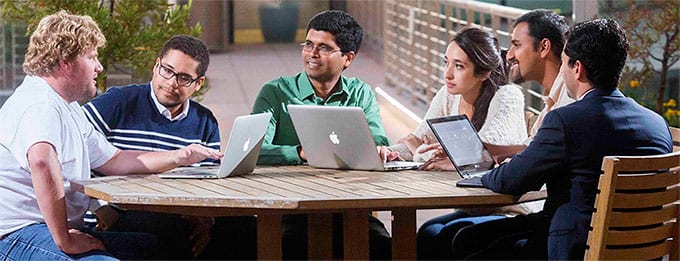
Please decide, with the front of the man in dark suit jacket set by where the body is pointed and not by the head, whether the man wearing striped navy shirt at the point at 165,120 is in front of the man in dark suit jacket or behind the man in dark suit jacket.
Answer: in front

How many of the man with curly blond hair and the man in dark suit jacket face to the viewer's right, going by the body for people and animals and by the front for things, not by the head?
1

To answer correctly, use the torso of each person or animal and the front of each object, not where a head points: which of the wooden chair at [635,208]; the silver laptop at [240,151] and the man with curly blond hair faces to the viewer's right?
the man with curly blond hair

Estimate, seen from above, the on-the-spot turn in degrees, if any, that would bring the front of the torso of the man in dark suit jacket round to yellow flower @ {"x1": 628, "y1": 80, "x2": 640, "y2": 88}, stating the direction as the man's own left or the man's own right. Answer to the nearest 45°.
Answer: approximately 45° to the man's own right

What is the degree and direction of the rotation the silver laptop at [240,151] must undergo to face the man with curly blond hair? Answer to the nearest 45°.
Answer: approximately 45° to its left

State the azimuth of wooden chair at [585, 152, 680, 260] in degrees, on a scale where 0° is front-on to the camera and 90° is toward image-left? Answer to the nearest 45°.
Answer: approximately 135°

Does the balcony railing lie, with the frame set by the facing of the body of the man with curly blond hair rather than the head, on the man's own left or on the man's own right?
on the man's own left

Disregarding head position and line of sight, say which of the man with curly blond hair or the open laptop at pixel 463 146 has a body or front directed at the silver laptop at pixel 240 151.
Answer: the man with curly blond hair

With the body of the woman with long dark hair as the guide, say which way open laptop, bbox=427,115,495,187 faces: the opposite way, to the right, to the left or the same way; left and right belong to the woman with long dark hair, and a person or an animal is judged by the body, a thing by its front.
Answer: to the left

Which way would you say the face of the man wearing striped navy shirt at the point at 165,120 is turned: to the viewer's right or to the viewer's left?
to the viewer's right

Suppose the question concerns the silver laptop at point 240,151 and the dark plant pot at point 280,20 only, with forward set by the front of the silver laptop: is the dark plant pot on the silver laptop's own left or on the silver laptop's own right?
on the silver laptop's own right

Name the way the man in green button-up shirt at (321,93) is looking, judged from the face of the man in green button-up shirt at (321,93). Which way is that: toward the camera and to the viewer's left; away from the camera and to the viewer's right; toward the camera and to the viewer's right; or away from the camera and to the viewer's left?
toward the camera and to the viewer's left

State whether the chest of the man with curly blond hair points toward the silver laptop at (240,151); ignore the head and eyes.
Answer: yes

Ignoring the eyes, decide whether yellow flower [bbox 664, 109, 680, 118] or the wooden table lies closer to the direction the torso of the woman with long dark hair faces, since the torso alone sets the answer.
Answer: the wooden table

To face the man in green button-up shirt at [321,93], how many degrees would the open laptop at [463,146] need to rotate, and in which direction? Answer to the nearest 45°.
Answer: approximately 180°

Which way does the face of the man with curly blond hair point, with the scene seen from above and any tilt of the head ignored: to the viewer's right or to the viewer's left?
to the viewer's right
